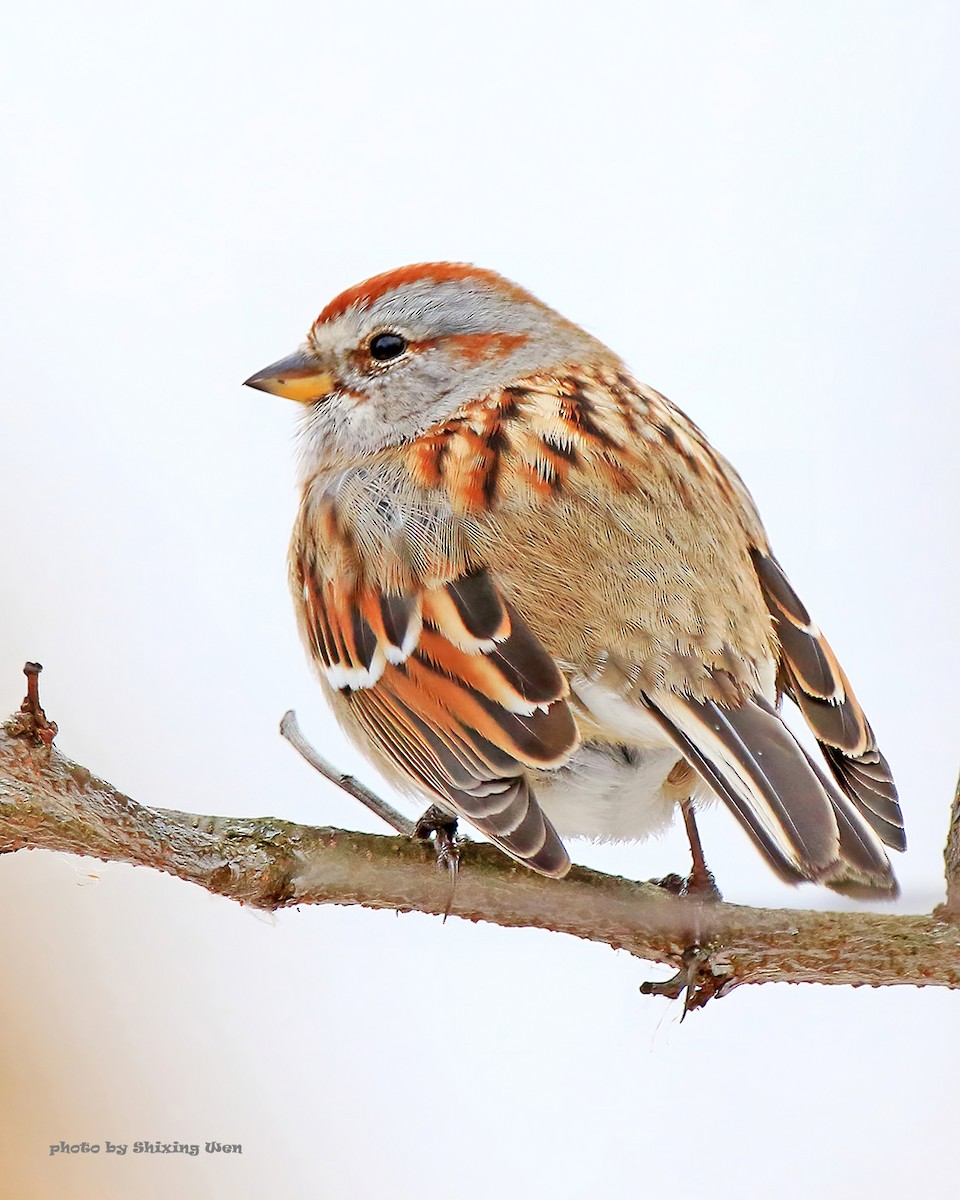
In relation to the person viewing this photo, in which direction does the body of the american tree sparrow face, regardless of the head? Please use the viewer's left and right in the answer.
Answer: facing away from the viewer and to the left of the viewer
